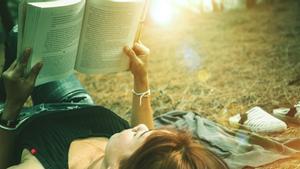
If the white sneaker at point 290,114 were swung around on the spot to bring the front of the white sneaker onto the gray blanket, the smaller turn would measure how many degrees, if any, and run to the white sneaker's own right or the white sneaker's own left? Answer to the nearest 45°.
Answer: approximately 45° to the white sneaker's own left
